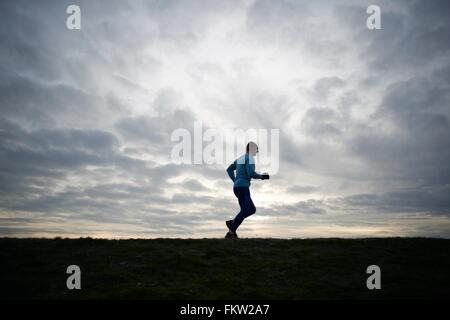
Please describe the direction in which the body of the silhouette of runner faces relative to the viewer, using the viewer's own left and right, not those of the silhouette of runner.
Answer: facing to the right of the viewer
